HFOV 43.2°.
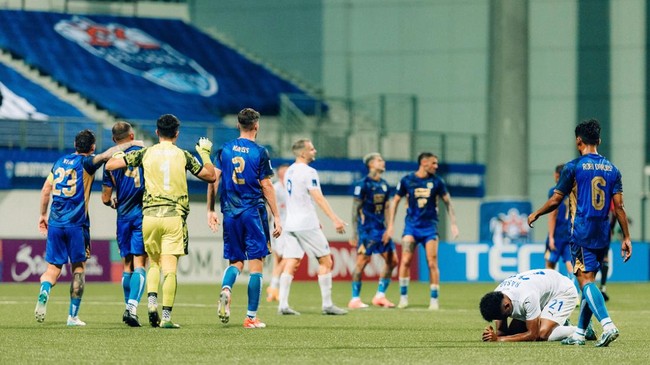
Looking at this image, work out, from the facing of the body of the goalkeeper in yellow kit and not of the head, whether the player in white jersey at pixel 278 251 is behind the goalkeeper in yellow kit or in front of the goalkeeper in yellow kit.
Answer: in front

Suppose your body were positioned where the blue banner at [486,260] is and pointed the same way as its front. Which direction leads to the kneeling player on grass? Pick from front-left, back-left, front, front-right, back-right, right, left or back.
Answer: front

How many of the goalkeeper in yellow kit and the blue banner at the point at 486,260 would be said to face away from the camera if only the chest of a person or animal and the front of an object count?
1

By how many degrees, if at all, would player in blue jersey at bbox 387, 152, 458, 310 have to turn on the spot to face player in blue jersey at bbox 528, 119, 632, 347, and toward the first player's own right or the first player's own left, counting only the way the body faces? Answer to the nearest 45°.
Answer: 0° — they already face them

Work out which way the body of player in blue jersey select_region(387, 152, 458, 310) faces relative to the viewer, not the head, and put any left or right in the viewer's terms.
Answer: facing the viewer

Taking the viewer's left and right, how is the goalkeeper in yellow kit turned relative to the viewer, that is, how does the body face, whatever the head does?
facing away from the viewer

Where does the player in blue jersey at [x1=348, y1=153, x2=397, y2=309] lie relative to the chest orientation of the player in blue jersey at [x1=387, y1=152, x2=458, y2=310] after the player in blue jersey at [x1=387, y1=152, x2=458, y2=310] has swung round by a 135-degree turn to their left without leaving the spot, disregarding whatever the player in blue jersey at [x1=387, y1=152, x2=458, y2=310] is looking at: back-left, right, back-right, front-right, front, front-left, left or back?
left

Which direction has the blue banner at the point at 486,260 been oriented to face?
toward the camera

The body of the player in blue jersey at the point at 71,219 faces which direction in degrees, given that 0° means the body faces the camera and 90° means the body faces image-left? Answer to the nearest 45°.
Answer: approximately 225°

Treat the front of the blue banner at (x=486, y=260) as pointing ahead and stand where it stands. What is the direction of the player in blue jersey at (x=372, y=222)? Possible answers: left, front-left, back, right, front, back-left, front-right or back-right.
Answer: front

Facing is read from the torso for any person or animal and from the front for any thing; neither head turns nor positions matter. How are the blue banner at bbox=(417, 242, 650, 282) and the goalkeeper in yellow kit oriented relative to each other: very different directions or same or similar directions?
very different directions

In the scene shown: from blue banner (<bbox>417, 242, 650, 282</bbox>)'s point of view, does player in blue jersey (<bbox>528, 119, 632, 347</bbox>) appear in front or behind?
in front

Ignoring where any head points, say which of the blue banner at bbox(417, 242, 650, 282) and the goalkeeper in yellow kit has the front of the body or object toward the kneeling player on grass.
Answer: the blue banner
